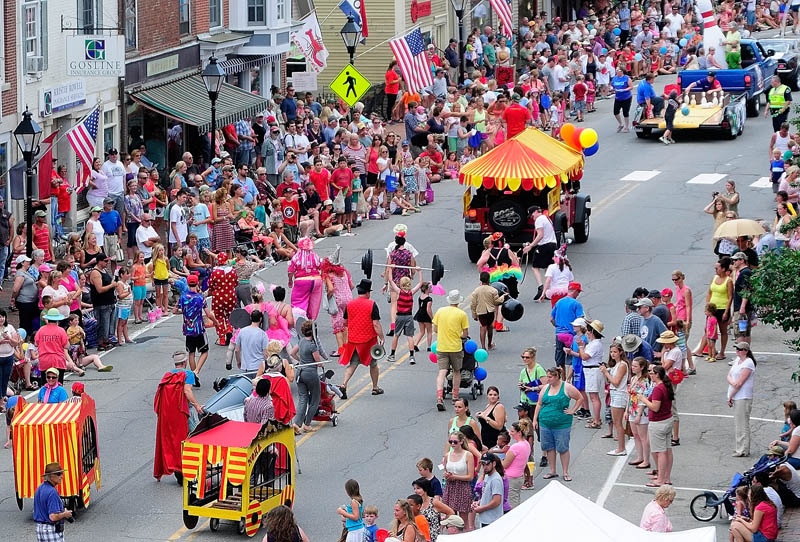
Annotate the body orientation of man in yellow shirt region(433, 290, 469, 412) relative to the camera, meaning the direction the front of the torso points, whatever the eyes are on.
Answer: away from the camera

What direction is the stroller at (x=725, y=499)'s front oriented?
to the viewer's left

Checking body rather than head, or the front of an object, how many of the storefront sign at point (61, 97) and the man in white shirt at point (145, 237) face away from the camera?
0

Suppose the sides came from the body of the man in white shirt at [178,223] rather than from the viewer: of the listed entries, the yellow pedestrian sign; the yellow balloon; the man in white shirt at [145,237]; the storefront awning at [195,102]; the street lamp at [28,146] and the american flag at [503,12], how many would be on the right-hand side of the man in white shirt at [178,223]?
2

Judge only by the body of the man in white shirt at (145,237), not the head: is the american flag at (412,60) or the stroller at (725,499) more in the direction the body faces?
the stroller

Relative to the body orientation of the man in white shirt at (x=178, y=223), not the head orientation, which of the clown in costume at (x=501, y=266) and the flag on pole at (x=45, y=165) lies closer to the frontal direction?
the clown in costume

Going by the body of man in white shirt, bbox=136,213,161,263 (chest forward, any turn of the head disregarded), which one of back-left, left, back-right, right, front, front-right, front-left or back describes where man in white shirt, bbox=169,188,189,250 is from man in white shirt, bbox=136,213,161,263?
left

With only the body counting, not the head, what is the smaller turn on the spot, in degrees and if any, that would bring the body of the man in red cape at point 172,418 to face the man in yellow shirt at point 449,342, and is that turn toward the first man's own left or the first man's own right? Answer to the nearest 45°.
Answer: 0° — they already face them

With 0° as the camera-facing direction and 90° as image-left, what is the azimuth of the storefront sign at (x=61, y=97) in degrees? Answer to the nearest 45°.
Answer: approximately 315°

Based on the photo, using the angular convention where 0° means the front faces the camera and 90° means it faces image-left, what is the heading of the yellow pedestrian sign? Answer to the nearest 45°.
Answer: approximately 0°

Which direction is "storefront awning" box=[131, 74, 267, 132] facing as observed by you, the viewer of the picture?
facing the viewer and to the right of the viewer

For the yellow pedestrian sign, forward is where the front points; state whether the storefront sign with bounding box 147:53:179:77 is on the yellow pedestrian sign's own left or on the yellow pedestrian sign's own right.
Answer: on the yellow pedestrian sign's own right

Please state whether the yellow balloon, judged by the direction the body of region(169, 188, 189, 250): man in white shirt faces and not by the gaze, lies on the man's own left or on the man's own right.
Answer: on the man's own left
